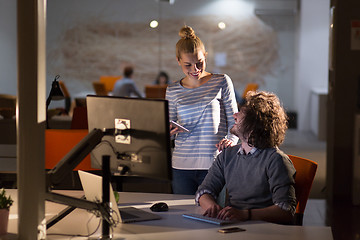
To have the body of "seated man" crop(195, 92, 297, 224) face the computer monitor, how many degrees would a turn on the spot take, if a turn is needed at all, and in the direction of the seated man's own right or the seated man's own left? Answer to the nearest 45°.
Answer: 0° — they already face it

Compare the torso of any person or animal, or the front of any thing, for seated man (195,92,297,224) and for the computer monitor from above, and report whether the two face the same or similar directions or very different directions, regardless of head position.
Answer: very different directions

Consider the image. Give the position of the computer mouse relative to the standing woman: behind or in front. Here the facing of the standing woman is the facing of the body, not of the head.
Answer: in front

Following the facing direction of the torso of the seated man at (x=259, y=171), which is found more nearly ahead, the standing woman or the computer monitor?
the computer monitor

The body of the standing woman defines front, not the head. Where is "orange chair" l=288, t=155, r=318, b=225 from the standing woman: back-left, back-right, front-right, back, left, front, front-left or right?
front-left

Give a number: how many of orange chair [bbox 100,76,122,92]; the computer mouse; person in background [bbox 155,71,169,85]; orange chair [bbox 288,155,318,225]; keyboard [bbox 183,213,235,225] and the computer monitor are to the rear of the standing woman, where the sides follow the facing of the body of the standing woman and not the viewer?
2

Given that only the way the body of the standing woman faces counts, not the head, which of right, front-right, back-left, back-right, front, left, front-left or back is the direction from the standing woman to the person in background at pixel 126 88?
back

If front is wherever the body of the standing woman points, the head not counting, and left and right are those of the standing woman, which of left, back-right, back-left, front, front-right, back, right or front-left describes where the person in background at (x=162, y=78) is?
back

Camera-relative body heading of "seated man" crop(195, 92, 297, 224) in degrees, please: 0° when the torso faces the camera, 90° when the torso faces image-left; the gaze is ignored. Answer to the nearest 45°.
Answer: approximately 45°

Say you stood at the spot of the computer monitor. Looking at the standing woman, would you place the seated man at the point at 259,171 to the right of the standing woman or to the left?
right

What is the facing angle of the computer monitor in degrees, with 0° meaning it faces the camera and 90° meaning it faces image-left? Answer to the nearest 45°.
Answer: approximately 225°

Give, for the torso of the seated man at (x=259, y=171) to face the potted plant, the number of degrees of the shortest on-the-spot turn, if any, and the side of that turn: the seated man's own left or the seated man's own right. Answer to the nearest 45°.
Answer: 0° — they already face it

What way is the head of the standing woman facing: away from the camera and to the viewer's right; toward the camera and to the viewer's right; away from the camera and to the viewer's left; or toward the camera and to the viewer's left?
toward the camera and to the viewer's right
